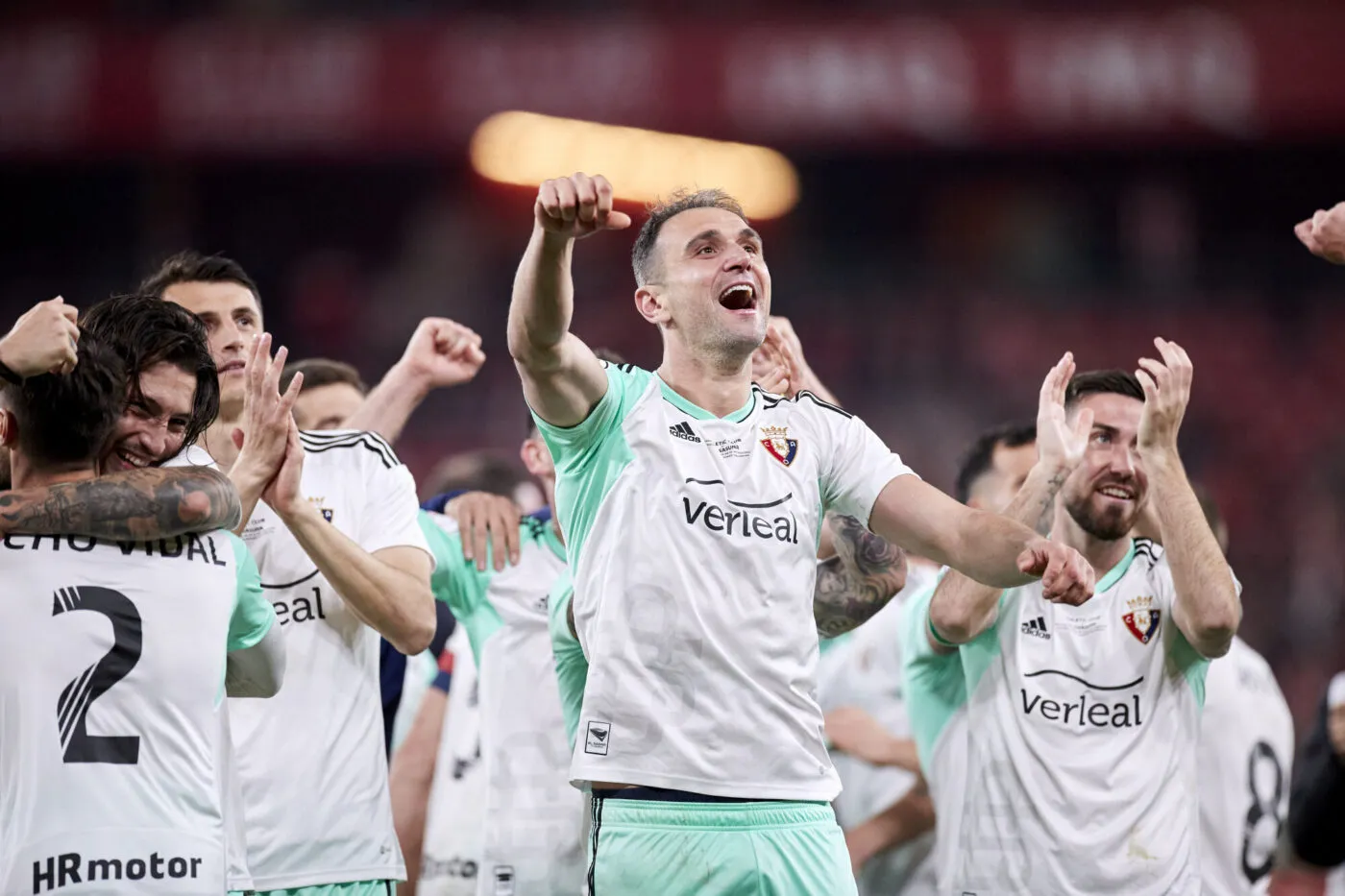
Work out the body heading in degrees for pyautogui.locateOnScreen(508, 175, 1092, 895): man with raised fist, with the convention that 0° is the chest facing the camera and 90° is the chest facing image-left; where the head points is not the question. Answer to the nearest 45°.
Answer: approximately 315°
